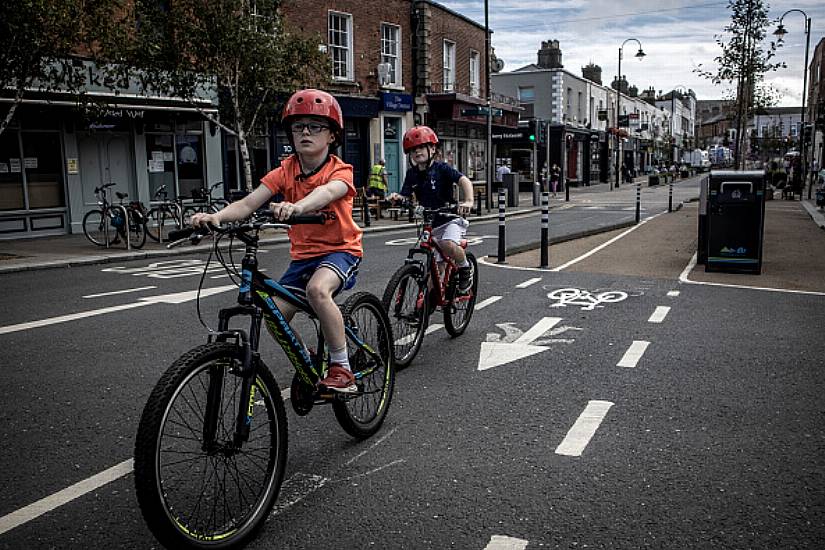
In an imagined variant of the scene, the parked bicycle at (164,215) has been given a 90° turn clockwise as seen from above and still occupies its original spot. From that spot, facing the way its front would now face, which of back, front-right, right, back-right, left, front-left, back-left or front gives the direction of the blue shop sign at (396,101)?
right

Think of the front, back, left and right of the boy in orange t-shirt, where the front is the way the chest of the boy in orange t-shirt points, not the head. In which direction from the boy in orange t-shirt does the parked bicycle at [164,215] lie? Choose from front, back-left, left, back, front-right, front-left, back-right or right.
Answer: back-right

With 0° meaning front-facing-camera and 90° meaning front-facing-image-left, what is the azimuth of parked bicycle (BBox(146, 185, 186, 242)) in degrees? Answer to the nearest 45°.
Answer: approximately 45°

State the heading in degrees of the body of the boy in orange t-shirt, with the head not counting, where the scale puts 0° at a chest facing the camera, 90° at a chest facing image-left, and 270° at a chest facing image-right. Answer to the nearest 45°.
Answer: approximately 45°

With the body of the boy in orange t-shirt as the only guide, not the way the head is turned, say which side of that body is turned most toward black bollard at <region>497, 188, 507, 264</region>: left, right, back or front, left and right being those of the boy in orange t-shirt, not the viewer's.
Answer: back

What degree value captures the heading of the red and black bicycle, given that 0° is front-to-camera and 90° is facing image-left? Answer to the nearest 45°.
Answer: approximately 45°

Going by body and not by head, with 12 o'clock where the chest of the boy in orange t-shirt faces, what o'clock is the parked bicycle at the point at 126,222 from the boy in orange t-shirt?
The parked bicycle is roughly at 4 o'clock from the boy in orange t-shirt.

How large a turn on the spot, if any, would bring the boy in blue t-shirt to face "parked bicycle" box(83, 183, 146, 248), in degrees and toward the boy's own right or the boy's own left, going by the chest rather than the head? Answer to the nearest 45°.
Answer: approximately 90° to the boy's own right

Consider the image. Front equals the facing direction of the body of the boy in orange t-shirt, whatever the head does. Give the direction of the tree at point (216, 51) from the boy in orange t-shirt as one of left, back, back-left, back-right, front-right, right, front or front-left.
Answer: back-right
